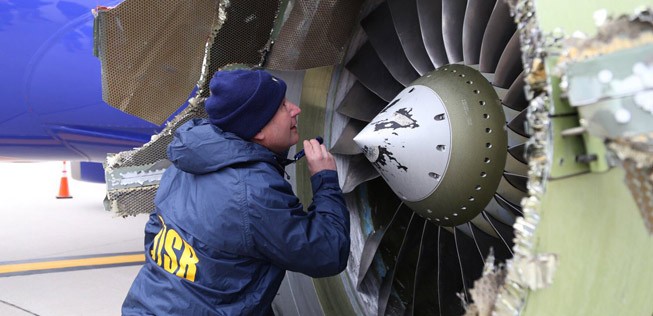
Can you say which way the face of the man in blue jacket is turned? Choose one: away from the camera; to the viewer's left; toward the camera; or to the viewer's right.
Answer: to the viewer's right

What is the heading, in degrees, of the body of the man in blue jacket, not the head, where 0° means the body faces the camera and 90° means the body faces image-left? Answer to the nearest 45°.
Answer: approximately 225°
